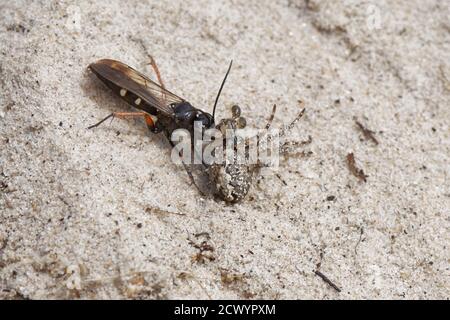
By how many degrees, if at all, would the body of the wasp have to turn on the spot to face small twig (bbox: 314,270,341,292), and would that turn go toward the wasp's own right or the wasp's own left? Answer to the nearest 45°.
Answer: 0° — it already faces it

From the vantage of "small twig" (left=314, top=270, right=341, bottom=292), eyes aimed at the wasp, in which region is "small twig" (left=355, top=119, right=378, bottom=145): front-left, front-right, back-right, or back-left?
front-right

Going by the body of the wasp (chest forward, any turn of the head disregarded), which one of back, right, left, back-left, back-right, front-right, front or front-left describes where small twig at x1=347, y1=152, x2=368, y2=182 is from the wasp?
front-left

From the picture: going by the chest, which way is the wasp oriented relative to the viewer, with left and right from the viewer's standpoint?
facing the viewer and to the right of the viewer

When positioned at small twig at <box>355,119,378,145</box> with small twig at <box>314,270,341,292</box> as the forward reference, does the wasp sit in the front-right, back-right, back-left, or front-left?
front-right

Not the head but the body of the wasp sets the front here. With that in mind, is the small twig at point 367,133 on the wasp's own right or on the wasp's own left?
on the wasp's own left

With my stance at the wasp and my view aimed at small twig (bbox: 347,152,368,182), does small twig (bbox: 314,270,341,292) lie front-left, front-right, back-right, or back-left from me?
front-right
